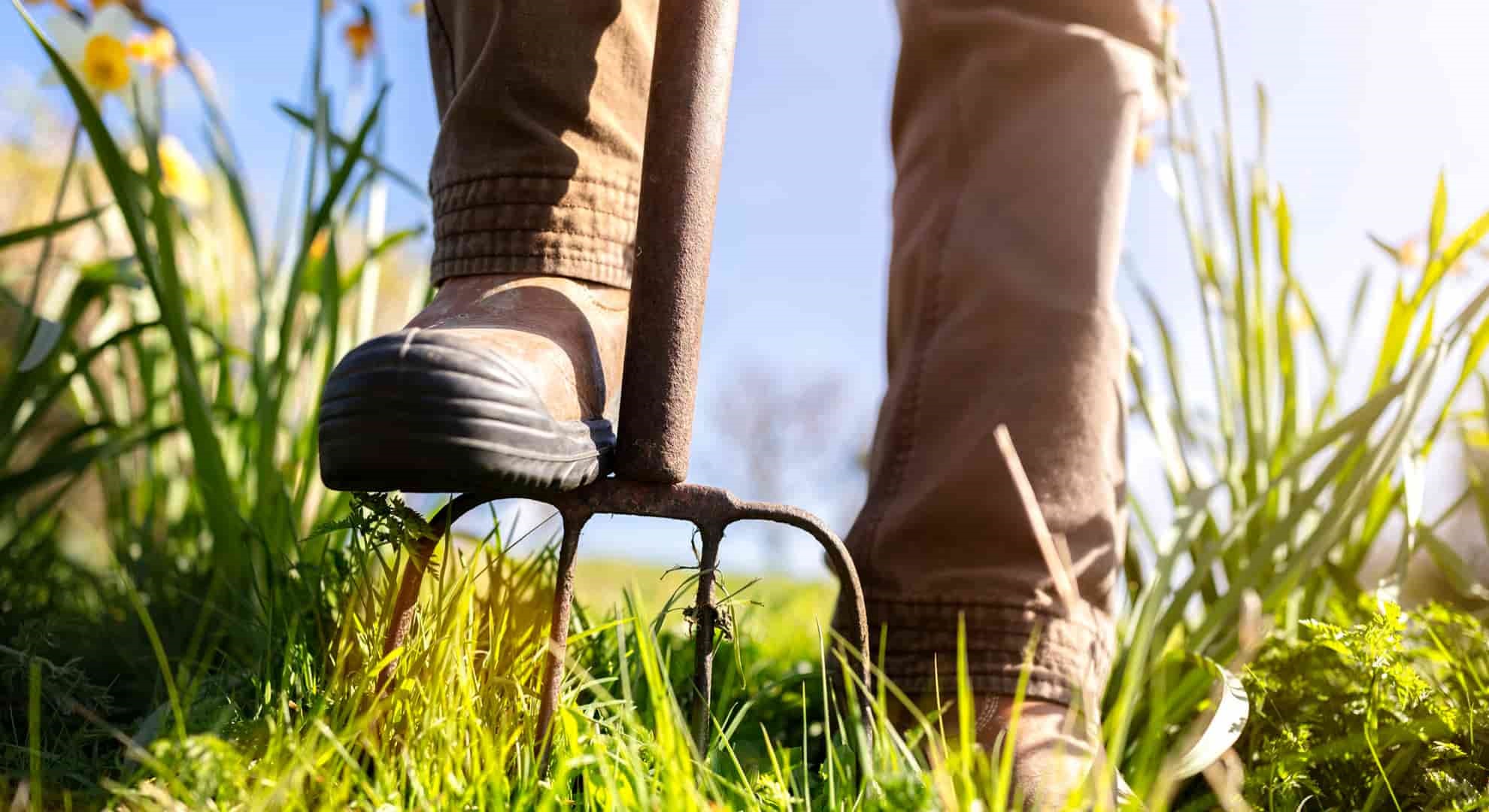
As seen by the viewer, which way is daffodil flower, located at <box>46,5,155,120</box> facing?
toward the camera

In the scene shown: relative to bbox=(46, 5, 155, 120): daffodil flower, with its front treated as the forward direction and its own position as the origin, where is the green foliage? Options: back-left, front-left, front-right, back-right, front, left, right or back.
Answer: front-left

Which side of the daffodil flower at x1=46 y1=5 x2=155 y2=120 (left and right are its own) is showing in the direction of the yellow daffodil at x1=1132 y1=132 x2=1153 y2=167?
left

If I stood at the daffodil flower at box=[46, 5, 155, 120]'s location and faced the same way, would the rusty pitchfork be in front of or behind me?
in front

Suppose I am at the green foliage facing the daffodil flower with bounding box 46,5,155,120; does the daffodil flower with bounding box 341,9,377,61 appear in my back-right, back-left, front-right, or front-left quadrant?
front-right
